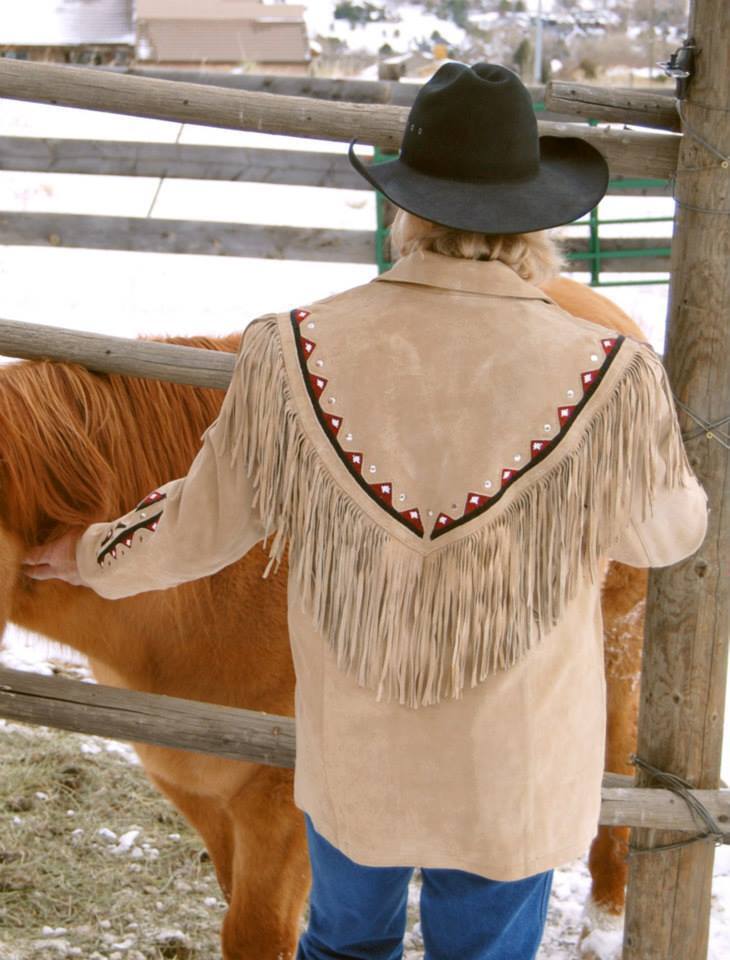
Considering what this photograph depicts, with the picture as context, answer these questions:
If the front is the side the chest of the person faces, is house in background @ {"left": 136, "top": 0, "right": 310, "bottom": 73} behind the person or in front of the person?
in front

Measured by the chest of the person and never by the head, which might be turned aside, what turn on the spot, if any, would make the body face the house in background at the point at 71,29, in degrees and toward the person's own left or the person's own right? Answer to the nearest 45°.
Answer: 0° — they already face it

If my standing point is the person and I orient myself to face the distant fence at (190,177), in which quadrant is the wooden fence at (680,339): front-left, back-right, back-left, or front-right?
front-right

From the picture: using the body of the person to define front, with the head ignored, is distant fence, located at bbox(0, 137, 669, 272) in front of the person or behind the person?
in front

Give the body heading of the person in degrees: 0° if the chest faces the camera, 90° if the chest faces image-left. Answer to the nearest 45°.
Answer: approximately 180°

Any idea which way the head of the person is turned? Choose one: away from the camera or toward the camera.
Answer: away from the camera
